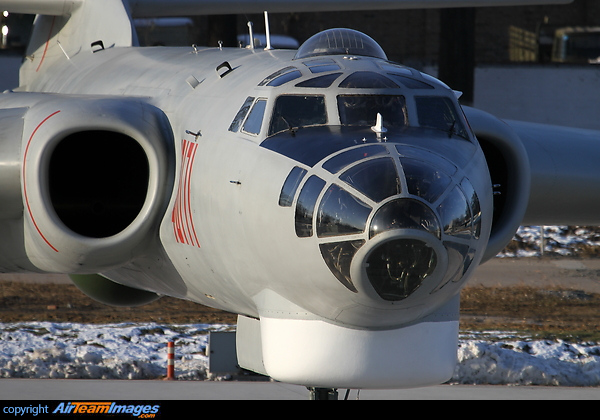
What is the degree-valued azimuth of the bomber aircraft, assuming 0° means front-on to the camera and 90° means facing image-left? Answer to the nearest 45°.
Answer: approximately 315°
